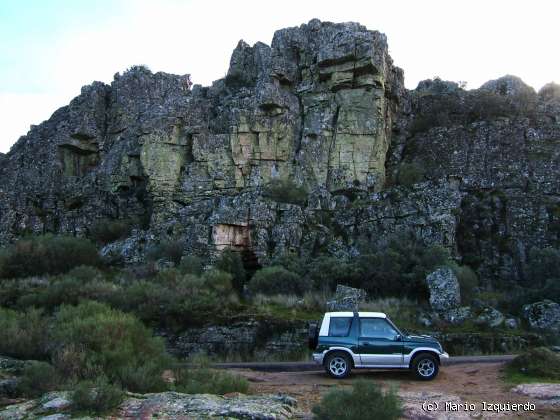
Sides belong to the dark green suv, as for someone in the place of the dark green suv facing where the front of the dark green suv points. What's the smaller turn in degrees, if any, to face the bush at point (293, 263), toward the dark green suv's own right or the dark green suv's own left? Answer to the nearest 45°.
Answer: approximately 90° to the dark green suv's own left

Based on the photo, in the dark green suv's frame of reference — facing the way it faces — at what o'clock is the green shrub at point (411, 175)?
The green shrub is roughly at 9 o'clock from the dark green suv.

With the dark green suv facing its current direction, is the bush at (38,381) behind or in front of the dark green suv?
behind

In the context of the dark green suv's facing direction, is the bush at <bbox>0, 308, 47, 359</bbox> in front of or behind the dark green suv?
behind

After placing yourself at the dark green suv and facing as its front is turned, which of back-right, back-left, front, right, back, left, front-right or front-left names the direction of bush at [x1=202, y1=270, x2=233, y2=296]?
back-left

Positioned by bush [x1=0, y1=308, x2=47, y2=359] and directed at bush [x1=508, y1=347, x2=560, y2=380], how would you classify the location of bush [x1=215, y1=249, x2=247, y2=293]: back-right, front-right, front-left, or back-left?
front-left

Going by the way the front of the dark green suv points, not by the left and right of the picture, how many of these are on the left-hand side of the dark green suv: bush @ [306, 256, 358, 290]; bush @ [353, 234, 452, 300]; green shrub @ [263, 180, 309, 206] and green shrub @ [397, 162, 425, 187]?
4

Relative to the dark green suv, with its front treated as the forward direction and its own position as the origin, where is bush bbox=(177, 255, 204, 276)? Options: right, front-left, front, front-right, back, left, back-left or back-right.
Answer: back-left

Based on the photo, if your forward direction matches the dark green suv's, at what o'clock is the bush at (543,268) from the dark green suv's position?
The bush is roughly at 10 o'clock from the dark green suv.

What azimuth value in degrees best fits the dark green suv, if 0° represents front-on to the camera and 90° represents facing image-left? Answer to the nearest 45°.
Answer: approximately 270°

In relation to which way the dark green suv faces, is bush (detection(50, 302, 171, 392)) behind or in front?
behind

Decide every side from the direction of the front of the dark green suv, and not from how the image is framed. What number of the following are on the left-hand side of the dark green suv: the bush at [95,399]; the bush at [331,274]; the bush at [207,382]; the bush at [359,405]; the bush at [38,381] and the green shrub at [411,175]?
2

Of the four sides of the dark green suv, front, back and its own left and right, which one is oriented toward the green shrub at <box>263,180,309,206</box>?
left

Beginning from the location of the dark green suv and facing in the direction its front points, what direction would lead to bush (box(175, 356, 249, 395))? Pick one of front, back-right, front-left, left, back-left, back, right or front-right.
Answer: back-right

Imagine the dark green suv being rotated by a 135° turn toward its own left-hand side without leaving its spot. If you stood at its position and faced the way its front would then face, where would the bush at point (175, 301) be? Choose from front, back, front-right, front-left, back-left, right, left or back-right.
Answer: front

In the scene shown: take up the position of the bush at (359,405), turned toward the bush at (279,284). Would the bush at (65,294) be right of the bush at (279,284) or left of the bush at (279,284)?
left

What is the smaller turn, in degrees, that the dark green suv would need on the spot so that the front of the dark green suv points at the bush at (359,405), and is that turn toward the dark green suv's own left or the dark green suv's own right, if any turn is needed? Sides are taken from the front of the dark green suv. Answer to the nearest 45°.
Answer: approximately 90° to the dark green suv's own right

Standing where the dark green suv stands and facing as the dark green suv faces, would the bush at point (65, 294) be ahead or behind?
behind

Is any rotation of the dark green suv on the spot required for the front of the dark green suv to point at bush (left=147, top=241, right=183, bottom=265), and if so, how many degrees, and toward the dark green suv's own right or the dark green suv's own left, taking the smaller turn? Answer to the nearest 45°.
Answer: approximately 135° to the dark green suv's own left
